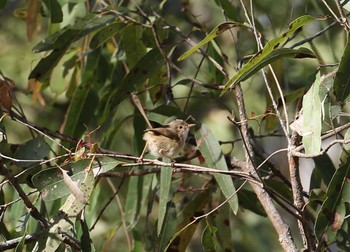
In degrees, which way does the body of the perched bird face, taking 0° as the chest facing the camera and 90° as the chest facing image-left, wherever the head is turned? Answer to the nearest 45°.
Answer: approximately 270°

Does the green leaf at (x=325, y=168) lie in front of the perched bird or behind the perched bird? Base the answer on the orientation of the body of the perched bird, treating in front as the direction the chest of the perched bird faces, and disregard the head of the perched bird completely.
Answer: in front
